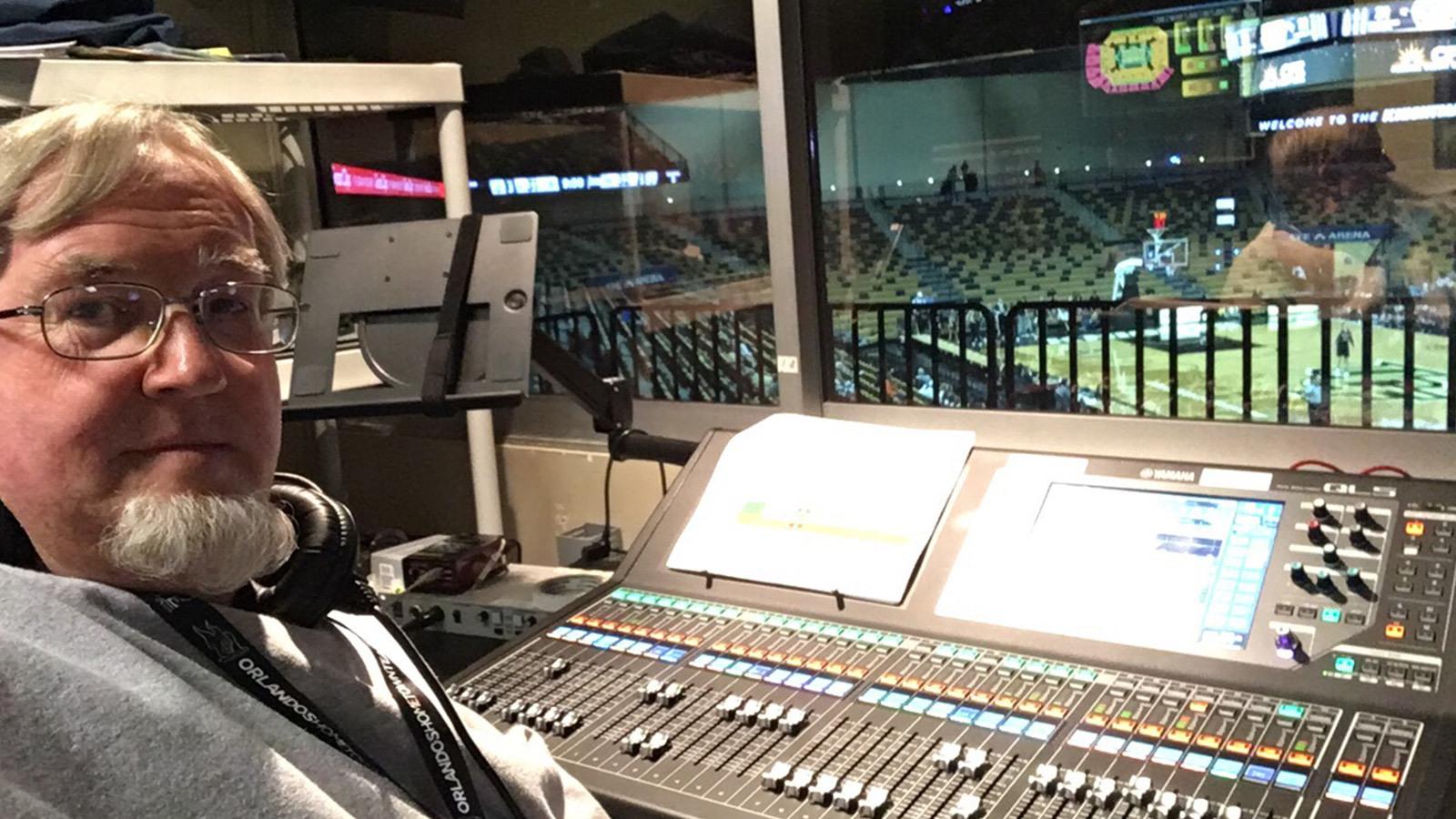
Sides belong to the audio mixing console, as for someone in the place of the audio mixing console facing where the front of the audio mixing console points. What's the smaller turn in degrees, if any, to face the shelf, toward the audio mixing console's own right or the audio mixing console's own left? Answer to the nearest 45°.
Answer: approximately 90° to the audio mixing console's own right

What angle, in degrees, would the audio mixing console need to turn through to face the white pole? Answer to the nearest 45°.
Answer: approximately 90° to its right

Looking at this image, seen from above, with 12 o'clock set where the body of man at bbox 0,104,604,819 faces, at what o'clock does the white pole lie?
The white pole is roughly at 8 o'clock from the man.

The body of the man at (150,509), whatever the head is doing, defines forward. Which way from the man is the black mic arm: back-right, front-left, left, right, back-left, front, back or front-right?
left

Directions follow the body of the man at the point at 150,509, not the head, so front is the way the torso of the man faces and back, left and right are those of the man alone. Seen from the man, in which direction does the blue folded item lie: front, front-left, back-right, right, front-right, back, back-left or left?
back-left

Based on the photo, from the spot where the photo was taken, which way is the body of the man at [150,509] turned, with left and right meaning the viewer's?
facing the viewer and to the right of the viewer

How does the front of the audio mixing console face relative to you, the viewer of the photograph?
facing the viewer and to the left of the viewer

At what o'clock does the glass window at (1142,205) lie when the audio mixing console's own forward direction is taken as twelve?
The glass window is roughly at 5 o'clock from the audio mixing console.

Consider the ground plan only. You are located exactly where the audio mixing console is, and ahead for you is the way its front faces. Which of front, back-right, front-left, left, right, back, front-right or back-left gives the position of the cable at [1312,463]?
back

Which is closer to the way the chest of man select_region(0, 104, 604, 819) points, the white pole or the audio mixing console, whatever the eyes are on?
the audio mixing console

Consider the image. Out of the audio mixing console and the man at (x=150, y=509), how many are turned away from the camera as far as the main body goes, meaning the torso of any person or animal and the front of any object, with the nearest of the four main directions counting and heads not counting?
0

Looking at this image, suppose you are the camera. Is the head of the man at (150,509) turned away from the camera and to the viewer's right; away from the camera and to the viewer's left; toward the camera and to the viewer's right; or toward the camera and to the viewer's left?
toward the camera and to the viewer's right
